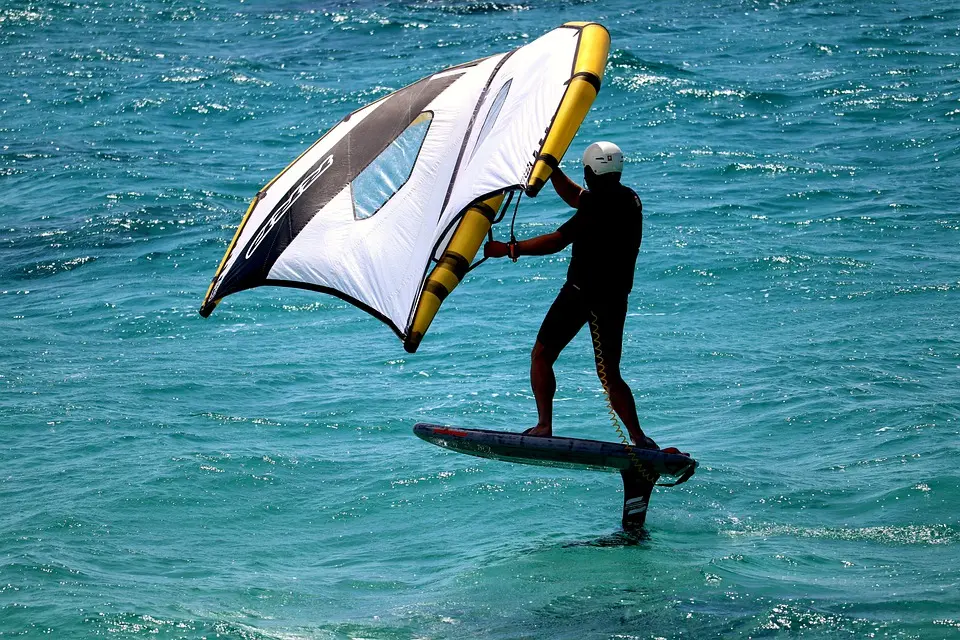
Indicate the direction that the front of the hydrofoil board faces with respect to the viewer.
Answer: facing to the left of the viewer
